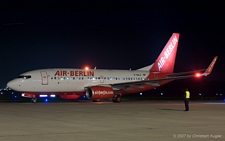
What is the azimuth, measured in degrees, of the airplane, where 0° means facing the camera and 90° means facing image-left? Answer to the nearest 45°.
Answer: approximately 45°
